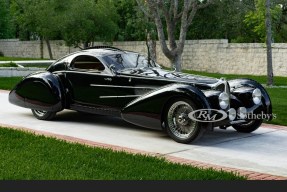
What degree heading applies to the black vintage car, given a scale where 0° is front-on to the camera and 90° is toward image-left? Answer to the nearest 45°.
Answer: approximately 315°

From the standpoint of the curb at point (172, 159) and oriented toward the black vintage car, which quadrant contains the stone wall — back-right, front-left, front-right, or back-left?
front-right

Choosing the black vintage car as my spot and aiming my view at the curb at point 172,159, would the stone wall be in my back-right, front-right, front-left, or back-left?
back-left

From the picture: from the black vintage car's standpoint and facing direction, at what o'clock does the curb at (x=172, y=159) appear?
The curb is roughly at 1 o'clock from the black vintage car.

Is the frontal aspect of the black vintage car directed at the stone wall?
no

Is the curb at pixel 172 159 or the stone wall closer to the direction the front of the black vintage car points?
the curb
